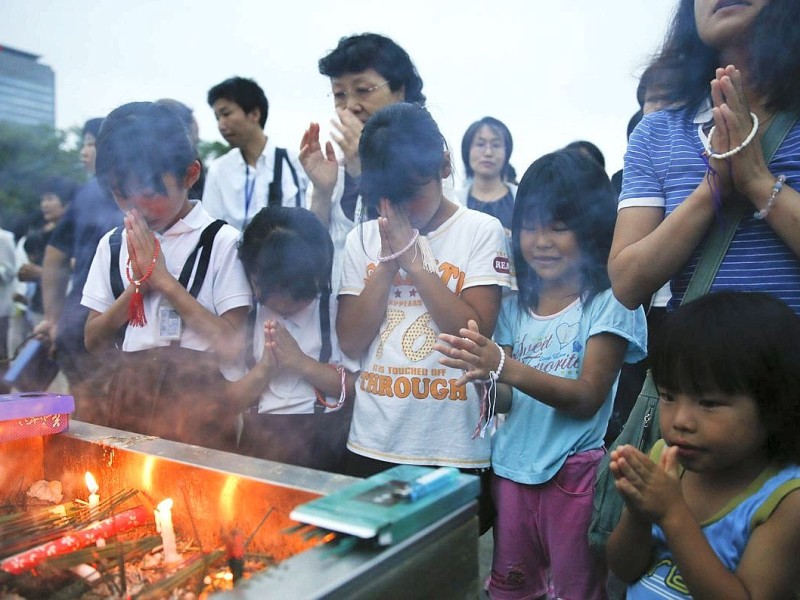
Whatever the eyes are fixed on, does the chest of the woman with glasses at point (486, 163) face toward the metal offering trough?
yes

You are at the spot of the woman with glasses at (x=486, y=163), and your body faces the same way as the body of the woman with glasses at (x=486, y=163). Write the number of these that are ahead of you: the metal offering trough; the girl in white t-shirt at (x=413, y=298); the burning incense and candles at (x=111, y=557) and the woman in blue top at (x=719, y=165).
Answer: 4

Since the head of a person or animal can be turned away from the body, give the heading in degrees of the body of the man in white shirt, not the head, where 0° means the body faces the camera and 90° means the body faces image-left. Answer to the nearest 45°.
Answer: approximately 45°

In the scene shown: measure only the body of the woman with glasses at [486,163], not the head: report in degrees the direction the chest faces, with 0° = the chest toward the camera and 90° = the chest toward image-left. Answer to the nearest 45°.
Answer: approximately 0°

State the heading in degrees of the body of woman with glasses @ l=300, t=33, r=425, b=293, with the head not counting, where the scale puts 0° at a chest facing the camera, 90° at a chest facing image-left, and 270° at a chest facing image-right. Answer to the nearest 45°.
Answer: approximately 45°

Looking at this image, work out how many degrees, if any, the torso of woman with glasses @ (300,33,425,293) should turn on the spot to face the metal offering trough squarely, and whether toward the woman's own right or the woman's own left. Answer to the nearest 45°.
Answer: approximately 45° to the woman's own left

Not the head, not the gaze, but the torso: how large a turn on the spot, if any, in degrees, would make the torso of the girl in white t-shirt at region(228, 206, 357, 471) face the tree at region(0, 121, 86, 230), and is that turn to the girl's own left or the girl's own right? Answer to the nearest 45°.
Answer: approximately 90° to the girl's own right
